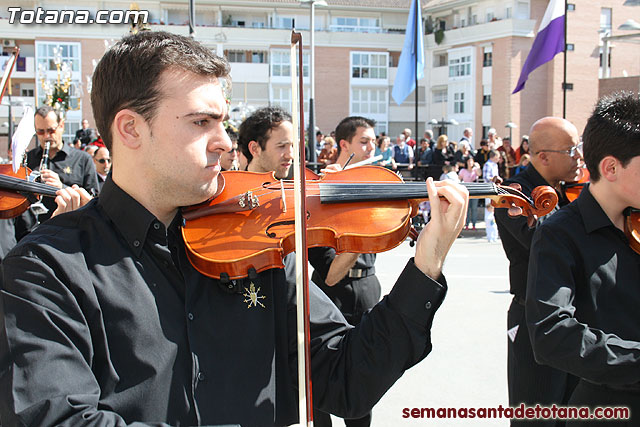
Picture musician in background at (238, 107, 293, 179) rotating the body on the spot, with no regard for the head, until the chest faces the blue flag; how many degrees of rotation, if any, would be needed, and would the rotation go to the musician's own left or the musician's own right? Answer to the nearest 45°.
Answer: approximately 135° to the musician's own left

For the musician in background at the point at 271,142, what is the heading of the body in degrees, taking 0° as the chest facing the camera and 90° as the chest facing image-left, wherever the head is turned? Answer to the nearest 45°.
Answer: approximately 315°

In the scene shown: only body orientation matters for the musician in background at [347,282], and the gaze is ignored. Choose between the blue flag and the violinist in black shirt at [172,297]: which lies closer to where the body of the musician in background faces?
the violinist in black shirt

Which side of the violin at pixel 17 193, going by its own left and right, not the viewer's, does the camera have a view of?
front
